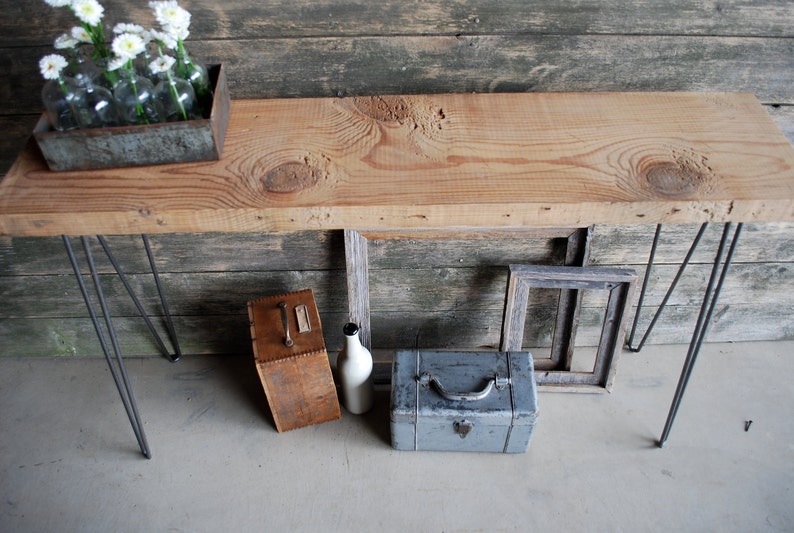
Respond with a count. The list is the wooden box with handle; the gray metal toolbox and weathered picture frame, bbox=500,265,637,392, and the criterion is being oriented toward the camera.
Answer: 3

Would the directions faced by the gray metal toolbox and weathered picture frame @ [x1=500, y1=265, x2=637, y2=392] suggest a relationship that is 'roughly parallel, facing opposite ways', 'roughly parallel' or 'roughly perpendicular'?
roughly parallel

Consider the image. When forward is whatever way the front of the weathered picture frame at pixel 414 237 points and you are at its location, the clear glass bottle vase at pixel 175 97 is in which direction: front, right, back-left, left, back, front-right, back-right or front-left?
front-right

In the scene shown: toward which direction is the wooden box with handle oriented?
toward the camera

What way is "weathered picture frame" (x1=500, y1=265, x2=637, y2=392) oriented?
toward the camera

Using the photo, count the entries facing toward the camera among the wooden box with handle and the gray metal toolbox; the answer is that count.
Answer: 2

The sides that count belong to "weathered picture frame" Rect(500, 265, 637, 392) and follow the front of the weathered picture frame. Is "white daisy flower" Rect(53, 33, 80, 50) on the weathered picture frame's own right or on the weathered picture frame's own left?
on the weathered picture frame's own right

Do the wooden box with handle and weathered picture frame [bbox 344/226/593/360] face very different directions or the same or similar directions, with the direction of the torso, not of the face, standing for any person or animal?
same or similar directions

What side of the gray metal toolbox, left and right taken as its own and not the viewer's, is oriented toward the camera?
front

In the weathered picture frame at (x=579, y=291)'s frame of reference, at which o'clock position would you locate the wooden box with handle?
The wooden box with handle is roughly at 2 o'clock from the weathered picture frame.

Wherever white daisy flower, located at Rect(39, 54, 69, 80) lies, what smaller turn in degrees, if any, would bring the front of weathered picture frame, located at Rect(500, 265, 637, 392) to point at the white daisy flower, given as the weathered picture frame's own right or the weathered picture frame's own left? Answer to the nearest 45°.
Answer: approximately 45° to the weathered picture frame's own right

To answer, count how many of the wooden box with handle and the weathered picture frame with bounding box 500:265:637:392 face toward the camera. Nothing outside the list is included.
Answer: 2

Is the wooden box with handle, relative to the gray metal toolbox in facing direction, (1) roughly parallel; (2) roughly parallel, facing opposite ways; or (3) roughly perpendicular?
roughly parallel

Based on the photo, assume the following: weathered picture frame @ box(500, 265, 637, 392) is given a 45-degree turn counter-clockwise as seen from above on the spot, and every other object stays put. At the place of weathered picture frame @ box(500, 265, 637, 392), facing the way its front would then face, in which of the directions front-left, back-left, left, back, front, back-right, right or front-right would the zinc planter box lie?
right
